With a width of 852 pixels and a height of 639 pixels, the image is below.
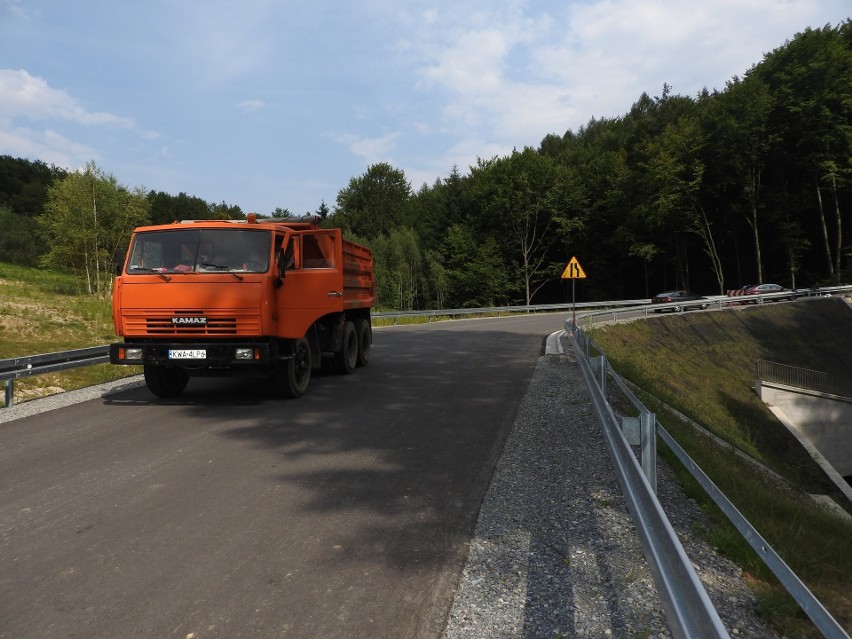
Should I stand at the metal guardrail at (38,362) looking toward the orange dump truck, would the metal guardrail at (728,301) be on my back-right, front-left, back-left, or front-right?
front-left

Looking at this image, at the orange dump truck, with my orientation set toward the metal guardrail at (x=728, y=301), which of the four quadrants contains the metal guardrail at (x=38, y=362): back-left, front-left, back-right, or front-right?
back-left

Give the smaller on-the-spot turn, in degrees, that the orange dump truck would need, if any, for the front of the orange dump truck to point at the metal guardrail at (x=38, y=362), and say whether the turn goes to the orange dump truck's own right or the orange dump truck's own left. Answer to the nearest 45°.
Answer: approximately 90° to the orange dump truck's own right

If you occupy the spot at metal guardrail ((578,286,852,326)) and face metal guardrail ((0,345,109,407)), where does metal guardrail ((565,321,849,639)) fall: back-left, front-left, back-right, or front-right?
front-left

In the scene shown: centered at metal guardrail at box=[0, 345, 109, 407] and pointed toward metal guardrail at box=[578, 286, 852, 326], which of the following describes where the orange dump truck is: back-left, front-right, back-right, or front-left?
front-right

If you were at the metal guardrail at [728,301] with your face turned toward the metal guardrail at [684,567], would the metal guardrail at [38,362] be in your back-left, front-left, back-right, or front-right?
front-right

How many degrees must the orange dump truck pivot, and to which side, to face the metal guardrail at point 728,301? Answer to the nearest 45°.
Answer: approximately 180°

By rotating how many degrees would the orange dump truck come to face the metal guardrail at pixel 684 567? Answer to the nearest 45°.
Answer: approximately 45° to its left
